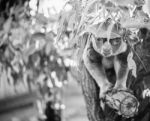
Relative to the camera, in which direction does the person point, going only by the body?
toward the camera
